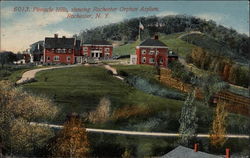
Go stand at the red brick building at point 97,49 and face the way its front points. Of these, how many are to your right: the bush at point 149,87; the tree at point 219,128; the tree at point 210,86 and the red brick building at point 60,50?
1

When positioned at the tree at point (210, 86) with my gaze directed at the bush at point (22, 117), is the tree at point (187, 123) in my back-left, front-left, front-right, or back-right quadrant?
front-left

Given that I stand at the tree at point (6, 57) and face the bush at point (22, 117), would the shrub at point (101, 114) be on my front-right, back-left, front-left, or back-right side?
front-left

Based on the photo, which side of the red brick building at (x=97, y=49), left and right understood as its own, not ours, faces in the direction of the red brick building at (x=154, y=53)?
left

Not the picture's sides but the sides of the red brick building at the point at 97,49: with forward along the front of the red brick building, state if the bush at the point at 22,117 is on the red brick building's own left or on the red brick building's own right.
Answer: on the red brick building's own right

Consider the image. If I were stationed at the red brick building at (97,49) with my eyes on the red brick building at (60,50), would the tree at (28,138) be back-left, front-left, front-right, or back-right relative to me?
front-left

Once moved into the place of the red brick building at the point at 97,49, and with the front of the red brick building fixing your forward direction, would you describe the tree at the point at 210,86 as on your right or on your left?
on your left

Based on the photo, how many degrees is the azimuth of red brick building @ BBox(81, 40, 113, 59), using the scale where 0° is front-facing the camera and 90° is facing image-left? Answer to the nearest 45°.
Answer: approximately 0°

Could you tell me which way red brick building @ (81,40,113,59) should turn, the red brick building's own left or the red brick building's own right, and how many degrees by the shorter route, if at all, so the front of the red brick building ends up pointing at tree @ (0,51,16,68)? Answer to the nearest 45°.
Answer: approximately 90° to the red brick building's own right

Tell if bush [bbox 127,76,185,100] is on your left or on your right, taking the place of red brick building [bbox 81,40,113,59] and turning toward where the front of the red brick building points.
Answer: on your left
